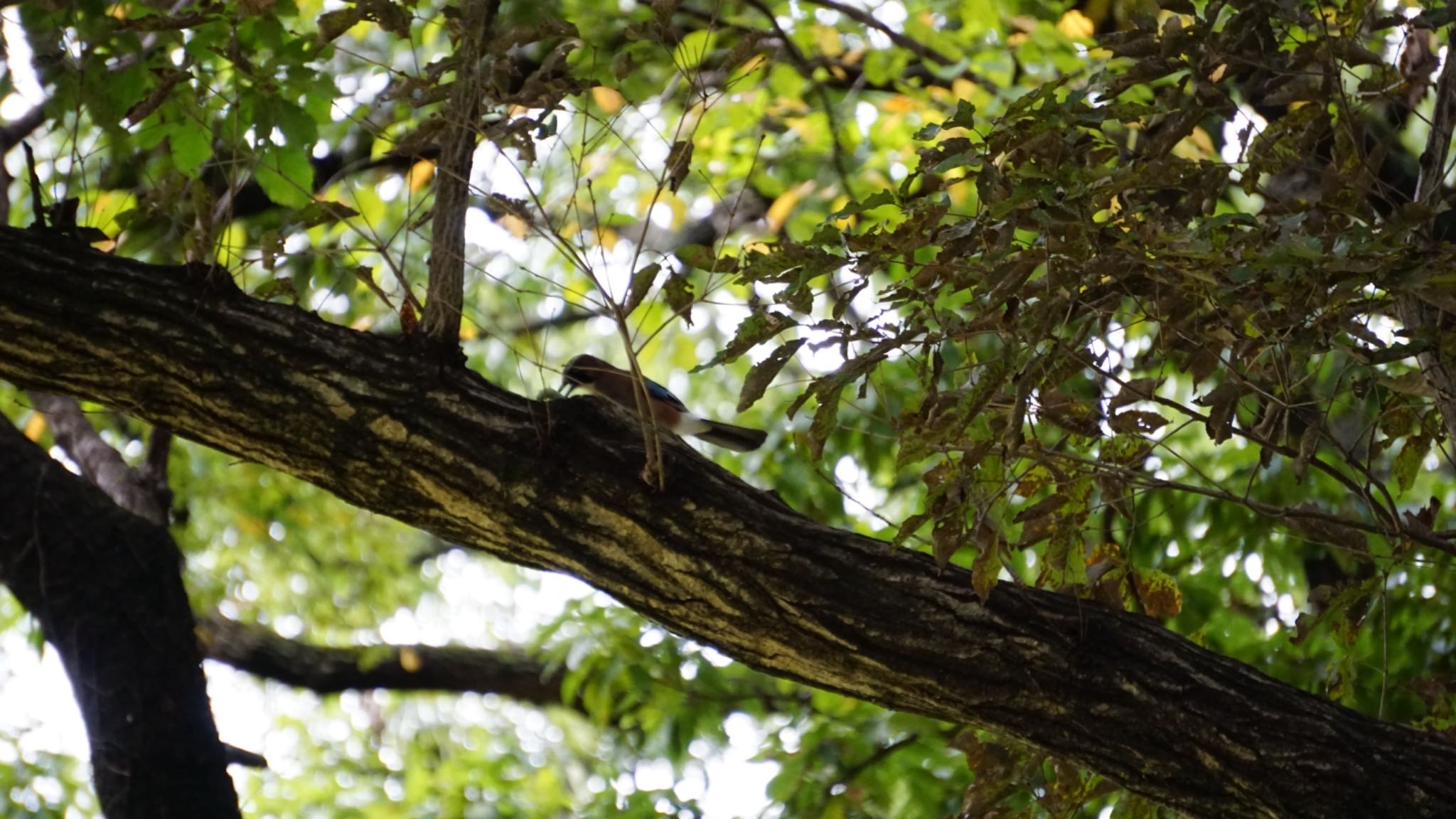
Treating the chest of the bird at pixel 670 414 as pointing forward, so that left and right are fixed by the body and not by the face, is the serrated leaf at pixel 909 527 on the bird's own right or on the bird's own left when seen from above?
on the bird's own left

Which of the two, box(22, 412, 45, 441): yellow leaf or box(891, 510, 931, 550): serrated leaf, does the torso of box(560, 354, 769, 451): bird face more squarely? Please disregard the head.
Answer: the yellow leaf

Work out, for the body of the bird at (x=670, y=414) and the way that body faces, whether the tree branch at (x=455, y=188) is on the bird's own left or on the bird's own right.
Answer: on the bird's own left

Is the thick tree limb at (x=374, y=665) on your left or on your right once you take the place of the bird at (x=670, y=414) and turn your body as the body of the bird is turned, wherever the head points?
on your right

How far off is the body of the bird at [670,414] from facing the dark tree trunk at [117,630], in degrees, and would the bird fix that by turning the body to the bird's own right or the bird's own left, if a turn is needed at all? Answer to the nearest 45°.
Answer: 0° — it already faces it

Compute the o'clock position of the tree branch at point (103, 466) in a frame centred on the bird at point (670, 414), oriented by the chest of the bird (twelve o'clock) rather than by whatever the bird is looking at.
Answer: The tree branch is roughly at 12 o'clock from the bird.

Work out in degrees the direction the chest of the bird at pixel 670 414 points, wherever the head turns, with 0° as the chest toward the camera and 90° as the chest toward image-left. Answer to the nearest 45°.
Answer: approximately 90°
